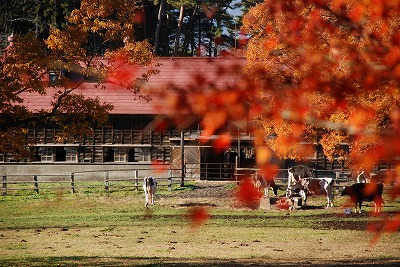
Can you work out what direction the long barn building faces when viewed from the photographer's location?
facing the viewer

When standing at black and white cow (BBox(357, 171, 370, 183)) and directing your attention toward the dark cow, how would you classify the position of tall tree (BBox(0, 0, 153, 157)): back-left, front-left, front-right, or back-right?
front-right

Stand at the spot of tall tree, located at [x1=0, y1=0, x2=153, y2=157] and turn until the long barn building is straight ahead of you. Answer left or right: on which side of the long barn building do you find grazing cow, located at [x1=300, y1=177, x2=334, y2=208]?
right

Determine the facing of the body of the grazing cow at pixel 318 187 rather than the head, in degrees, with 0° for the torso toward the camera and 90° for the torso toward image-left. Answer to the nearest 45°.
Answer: approximately 90°

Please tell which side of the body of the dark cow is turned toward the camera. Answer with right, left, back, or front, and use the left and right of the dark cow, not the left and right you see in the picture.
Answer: left

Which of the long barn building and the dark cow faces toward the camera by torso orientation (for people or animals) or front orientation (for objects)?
the long barn building

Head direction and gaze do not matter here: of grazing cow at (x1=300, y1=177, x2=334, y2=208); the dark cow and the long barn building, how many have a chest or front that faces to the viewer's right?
0
